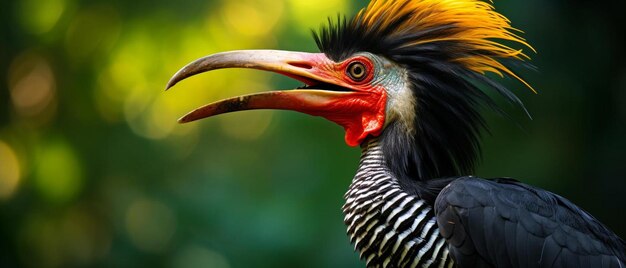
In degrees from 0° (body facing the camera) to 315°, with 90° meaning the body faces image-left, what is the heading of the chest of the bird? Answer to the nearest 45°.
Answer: approximately 90°
